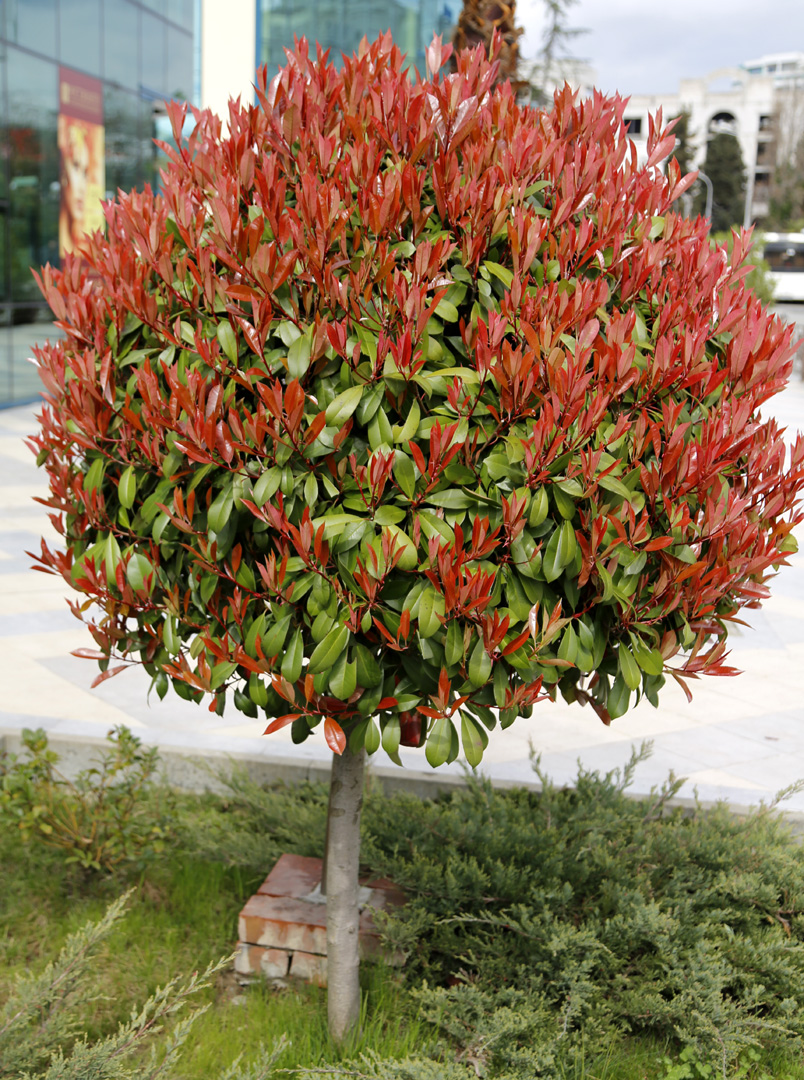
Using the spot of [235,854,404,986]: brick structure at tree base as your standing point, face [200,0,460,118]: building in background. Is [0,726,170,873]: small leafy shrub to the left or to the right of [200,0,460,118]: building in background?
left

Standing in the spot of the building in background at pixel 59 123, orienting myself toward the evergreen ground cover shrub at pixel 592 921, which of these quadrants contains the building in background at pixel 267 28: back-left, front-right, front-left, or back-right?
back-left

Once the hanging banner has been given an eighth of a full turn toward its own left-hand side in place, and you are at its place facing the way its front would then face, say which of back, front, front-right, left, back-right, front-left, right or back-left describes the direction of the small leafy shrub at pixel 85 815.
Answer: right

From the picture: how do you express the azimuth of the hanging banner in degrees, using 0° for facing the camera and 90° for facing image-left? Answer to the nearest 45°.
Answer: approximately 315°

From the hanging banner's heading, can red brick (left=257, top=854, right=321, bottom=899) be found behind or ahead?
ahead

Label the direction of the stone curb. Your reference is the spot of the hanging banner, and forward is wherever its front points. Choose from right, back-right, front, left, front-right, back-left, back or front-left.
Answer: front-right

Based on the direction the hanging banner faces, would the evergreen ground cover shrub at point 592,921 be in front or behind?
in front
